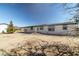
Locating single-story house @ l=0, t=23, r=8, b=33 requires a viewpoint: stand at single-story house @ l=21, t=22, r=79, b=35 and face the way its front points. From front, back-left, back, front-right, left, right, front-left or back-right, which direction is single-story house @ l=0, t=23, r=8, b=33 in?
front-right

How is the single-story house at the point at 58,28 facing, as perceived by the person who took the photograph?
facing the viewer and to the left of the viewer

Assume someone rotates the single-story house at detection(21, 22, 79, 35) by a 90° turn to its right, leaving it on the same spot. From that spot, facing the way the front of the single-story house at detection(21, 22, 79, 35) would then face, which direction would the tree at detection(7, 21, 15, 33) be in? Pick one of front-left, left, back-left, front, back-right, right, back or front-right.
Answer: front-left
